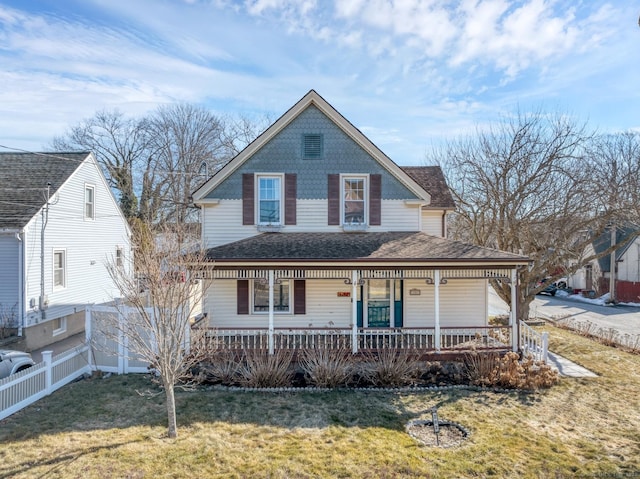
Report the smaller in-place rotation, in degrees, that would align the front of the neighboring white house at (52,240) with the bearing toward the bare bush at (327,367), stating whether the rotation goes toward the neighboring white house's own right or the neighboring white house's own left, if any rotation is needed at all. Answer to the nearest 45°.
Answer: approximately 90° to the neighboring white house's own left

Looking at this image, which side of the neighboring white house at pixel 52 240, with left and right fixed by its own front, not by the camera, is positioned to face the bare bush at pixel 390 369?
left

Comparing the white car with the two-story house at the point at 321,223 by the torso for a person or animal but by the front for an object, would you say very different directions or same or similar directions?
very different directions

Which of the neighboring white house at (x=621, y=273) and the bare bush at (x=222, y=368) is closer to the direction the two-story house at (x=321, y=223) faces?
the bare bush

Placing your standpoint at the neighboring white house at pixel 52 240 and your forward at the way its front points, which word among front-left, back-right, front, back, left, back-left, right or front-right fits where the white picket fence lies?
front-left

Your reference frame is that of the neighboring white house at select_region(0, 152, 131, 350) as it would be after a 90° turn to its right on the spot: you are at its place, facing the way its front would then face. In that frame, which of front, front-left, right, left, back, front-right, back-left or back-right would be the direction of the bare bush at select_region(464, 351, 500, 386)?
back

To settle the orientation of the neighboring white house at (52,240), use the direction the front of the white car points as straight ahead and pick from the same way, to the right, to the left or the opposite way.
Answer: the opposite way

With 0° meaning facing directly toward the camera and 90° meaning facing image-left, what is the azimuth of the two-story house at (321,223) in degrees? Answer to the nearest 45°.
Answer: approximately 0°

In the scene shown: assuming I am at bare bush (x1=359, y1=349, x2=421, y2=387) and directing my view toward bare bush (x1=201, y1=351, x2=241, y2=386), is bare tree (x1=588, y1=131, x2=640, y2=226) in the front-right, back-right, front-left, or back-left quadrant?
back-right

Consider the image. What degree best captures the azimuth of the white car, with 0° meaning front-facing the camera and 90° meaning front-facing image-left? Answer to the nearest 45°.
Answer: approximately 225°

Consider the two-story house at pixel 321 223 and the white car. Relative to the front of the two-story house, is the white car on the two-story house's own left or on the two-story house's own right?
on the two-story house's own right

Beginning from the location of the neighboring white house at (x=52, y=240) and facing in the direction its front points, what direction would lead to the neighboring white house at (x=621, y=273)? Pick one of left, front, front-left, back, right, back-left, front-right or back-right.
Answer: back-left
